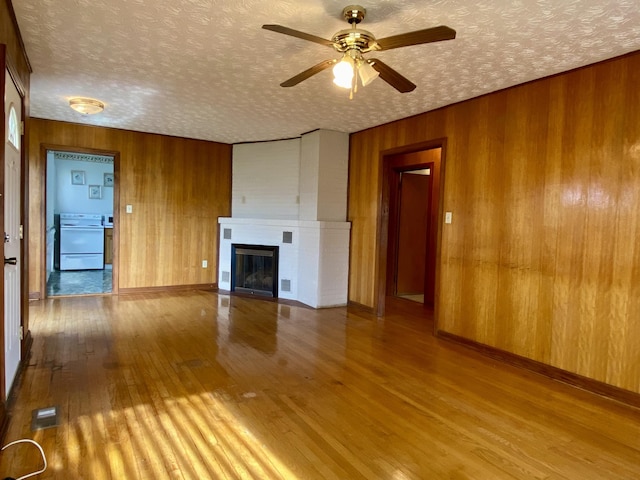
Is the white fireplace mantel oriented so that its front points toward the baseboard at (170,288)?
no

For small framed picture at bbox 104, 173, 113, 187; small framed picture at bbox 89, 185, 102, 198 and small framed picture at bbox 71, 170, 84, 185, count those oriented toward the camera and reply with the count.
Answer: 3

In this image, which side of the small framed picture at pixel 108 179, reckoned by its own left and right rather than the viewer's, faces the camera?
front

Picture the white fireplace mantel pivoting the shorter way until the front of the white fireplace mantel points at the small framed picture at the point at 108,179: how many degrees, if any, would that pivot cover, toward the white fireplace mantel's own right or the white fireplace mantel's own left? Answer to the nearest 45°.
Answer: approximately 90° to the white fireplace mantel's own right

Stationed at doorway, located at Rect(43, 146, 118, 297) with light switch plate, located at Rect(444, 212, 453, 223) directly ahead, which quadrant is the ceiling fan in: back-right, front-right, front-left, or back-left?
front-right

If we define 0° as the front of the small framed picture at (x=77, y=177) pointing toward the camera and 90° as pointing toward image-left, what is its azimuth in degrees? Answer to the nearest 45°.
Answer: approximately 0°

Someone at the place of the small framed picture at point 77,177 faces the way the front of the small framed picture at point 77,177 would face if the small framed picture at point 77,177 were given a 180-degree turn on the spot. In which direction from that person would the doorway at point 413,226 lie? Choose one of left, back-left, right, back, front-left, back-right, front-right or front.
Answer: back-right

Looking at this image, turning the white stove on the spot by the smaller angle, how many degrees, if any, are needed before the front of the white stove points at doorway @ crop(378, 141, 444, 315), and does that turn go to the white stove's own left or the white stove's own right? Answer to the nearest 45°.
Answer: approximately 45° to the white stove's own left

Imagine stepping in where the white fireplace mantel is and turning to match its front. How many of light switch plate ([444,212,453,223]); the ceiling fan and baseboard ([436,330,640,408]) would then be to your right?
0

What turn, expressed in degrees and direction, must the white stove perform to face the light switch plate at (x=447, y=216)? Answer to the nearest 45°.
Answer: approximately 45° to its left

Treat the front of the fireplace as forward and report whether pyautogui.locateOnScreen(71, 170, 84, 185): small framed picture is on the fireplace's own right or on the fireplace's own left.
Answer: on the fireplace's own right

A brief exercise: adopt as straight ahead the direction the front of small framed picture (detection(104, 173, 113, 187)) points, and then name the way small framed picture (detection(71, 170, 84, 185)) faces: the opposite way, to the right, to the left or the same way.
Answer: the same way

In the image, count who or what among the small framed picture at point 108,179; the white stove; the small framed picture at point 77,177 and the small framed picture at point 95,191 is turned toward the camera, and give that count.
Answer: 4

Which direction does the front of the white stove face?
toward the camera

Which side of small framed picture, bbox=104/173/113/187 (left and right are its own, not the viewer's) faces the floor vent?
front

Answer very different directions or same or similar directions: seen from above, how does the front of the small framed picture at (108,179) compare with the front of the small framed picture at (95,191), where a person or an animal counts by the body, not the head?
same or similar directions
